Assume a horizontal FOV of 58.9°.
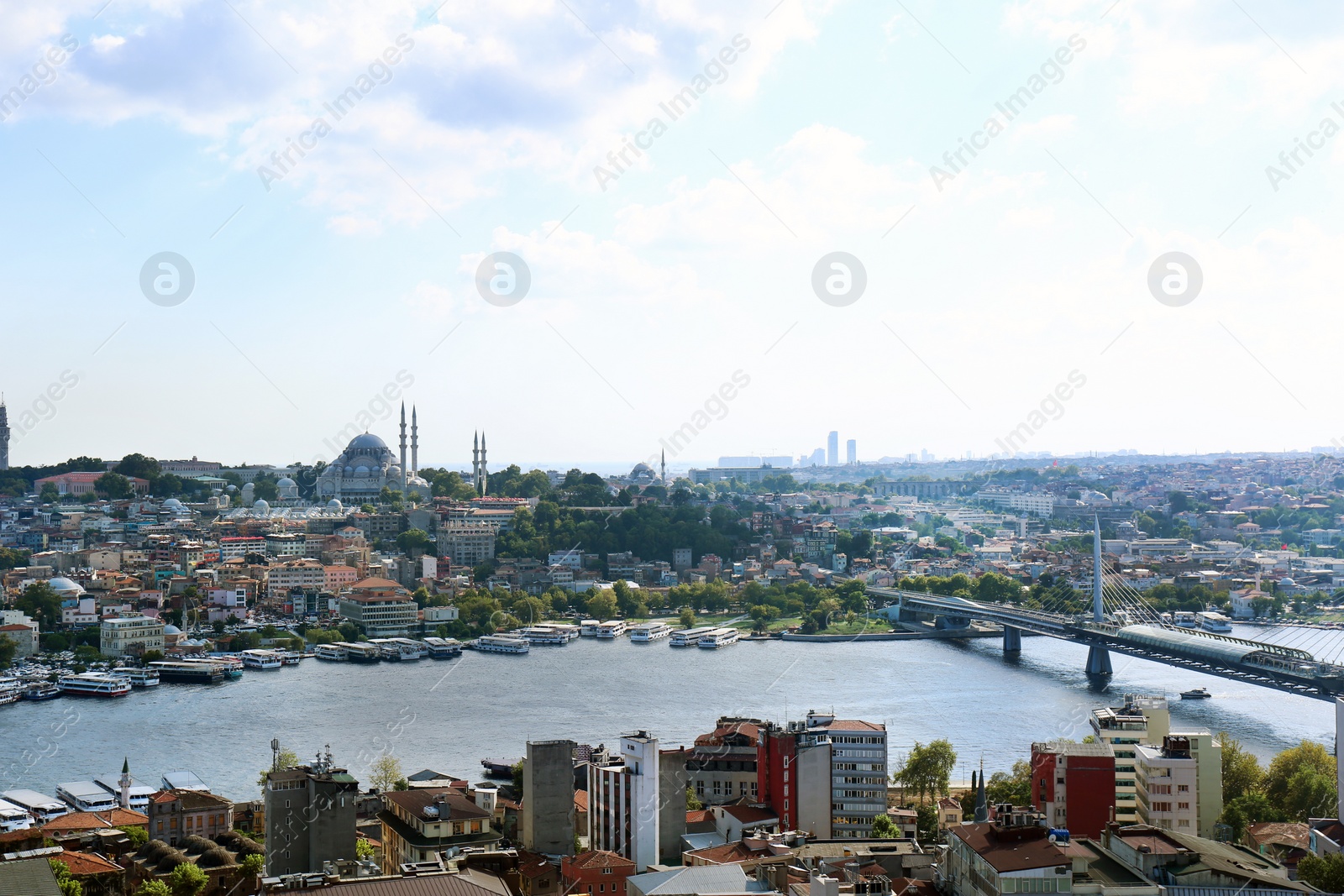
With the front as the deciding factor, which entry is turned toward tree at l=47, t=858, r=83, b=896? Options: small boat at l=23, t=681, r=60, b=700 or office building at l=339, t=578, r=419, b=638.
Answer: the office building

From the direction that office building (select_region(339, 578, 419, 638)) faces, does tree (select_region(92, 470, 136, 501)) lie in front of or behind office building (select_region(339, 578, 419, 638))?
behind

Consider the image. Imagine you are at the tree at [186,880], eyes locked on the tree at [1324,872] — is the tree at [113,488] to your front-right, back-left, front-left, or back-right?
back-left

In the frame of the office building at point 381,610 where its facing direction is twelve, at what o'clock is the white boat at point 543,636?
The white boat is roughly at 10 o'clock from the office building.

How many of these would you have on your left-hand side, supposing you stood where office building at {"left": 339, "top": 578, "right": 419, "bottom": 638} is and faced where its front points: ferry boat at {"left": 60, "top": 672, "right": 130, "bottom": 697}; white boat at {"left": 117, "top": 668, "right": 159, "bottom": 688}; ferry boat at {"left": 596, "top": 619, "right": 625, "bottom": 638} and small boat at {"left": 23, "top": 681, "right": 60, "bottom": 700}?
1

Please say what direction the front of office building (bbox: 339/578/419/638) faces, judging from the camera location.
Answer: facing the viewer

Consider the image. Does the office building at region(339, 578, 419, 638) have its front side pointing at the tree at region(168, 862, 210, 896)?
yes

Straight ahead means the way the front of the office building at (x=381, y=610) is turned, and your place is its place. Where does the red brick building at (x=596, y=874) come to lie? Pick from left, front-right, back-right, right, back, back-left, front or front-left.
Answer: front

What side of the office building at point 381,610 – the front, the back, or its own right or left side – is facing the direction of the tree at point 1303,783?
front

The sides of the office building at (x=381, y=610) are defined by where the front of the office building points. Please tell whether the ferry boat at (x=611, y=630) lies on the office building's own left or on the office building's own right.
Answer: on the office building's own left
